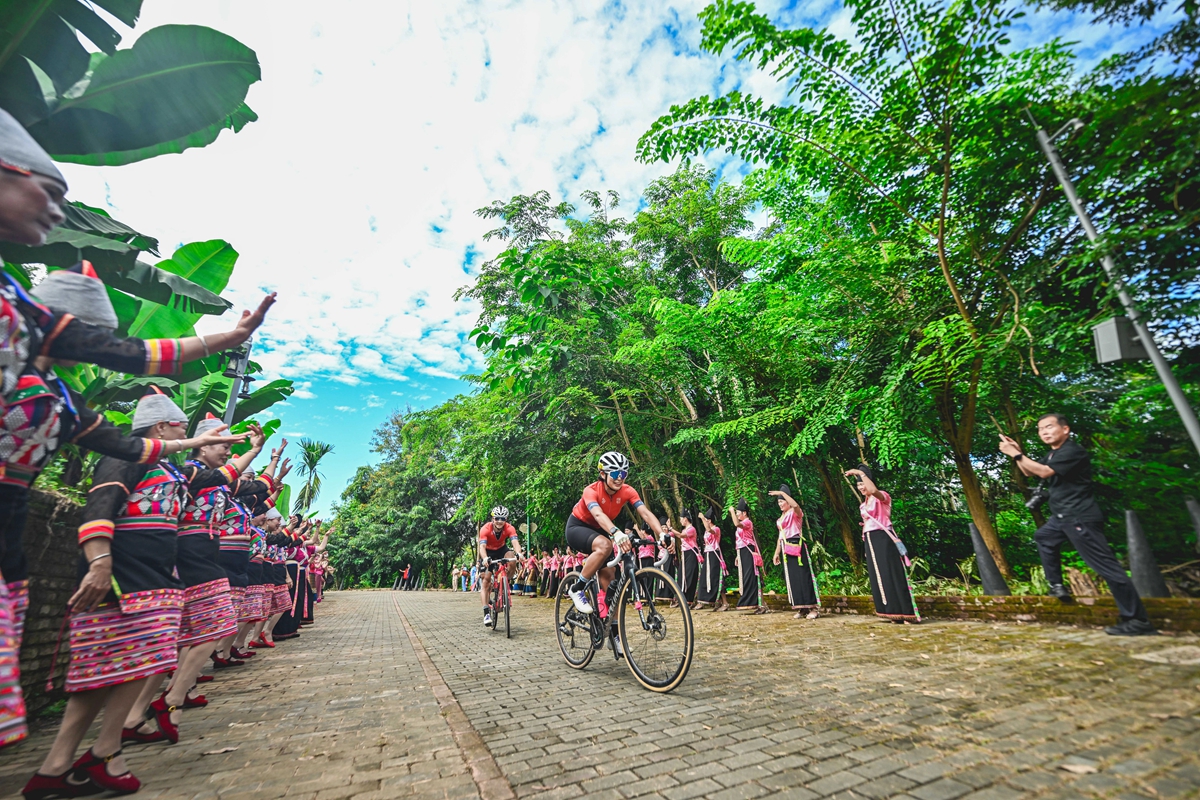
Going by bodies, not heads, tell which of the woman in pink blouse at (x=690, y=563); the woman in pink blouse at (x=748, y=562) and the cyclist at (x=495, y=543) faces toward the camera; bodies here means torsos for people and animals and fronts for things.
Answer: the cyclist

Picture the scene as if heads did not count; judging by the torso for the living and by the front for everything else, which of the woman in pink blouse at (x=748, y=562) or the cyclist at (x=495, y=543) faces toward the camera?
the cyclist

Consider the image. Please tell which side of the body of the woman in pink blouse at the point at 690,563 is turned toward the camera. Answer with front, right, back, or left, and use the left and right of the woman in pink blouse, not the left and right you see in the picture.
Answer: left

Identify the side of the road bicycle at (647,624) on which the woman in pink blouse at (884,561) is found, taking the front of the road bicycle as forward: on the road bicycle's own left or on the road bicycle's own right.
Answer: on the road bicycle's own left

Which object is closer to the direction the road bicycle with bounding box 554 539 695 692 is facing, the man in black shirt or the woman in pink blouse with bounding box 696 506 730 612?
the man in black shirt

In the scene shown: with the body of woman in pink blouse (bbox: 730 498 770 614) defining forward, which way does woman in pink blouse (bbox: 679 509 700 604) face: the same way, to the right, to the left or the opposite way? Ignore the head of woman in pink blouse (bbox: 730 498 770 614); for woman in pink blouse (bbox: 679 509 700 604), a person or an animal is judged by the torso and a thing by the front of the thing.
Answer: the same way

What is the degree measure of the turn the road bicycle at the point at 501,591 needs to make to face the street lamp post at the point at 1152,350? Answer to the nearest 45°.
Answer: approximately 45° to its left

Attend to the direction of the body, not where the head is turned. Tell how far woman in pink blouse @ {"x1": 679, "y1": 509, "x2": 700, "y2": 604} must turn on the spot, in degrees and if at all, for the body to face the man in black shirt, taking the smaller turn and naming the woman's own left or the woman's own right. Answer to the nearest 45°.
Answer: approximately 135° to the woman's own left

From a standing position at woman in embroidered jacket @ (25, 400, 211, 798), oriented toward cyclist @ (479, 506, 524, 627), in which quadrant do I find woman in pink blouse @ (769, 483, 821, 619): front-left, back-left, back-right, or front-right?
front-right

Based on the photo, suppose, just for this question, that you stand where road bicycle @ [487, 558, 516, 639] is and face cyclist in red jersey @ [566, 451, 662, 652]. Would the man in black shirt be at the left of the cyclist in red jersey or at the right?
left

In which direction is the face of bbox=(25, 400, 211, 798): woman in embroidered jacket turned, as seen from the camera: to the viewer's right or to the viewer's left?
to the viewer's right

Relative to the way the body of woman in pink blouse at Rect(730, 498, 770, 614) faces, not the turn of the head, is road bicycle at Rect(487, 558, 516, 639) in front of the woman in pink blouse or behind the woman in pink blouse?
in front

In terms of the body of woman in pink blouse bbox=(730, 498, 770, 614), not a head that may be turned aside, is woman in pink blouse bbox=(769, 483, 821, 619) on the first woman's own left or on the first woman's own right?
on the first woman's own left

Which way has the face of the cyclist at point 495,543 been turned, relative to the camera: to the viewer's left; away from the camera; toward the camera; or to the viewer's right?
toward the camera

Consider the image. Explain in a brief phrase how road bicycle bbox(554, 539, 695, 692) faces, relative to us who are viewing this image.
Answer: facing the viewer and to the right of the viewer

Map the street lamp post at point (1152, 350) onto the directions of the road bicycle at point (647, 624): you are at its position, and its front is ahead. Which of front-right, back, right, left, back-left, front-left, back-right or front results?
front-left

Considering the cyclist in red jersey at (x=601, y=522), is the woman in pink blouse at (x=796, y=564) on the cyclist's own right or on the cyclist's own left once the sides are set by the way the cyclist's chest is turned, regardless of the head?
on the cyclist's own left

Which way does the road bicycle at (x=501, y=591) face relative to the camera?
toward the camera
